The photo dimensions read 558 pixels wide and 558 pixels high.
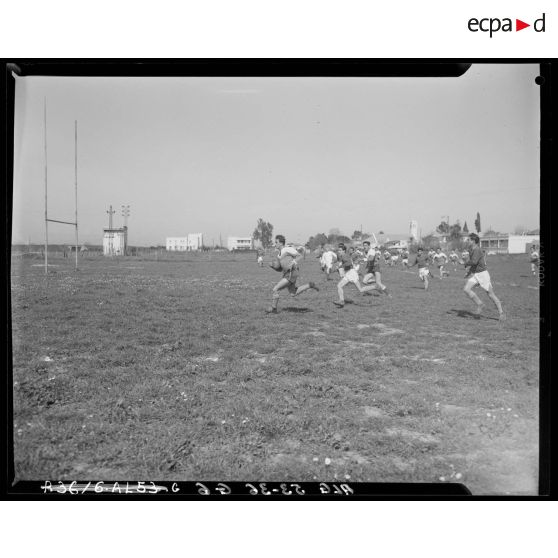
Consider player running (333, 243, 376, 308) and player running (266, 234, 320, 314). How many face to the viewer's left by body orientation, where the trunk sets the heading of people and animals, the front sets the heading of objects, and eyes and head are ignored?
2

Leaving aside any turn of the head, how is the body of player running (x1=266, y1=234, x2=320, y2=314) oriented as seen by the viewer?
to the viewer's left

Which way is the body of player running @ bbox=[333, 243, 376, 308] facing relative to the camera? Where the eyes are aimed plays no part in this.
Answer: to the viewer's left

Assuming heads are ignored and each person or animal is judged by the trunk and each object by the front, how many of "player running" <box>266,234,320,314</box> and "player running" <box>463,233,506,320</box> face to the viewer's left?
2

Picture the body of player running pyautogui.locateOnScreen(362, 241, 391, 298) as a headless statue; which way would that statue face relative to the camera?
to the viewer's left

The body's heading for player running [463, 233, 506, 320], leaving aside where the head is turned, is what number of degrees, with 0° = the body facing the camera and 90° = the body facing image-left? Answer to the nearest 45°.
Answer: approximately 90°
